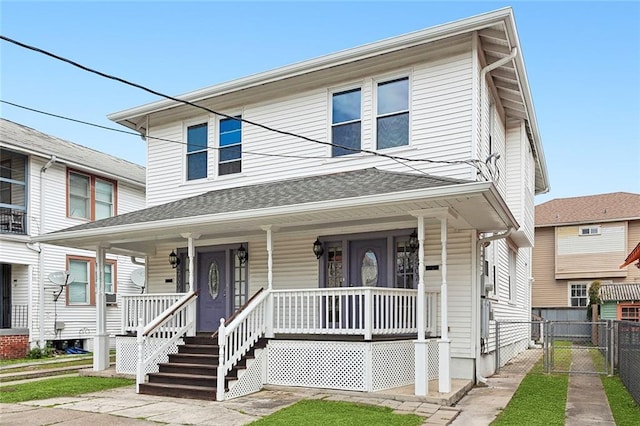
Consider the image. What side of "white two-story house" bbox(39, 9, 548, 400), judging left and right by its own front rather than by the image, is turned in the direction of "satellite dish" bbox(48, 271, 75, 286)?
right

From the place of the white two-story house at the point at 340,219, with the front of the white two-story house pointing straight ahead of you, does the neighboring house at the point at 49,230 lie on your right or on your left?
on your right

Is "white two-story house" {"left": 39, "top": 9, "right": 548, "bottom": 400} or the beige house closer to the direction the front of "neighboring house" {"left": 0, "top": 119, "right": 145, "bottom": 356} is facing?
the white two-story house

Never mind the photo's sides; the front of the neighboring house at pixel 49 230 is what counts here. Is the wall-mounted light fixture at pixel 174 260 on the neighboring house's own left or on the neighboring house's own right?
on the neighboring house's own left
